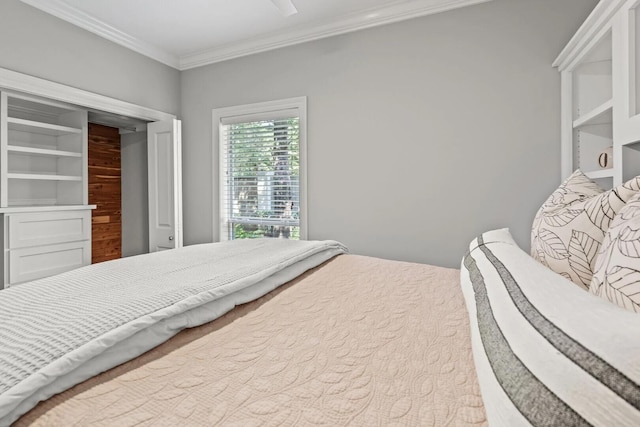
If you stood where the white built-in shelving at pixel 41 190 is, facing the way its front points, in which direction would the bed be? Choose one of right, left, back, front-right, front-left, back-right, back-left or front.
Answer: front-right

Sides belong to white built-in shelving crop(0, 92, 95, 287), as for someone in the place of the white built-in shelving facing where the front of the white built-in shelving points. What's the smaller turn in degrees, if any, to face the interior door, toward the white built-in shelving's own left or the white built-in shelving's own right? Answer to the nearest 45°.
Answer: approximately 45° to the white built-in shelving's own left

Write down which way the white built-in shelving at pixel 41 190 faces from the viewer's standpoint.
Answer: facing the viewer and to the right of the viewer

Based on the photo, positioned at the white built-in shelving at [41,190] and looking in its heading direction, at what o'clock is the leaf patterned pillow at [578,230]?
The leaf patterned pillow is roughly at 1 o'clock from the white built-in shelving.

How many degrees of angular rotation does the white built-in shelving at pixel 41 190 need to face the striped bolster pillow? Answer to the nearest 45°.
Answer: approximately 45° to its right
